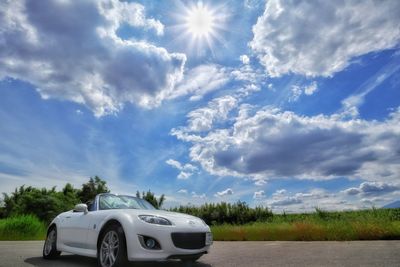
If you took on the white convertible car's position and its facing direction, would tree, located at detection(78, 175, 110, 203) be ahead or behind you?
behind

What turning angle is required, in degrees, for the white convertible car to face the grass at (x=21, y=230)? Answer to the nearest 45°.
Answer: approximately 135° to its left

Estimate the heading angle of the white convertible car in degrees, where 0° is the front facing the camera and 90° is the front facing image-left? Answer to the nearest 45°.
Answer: approximately 315°
